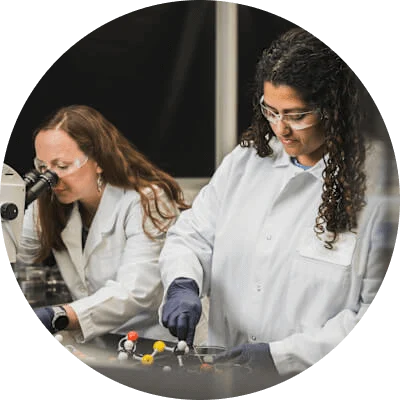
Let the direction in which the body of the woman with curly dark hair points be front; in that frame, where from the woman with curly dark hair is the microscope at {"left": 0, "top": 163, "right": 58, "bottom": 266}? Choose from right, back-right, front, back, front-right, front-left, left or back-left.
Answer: front-right

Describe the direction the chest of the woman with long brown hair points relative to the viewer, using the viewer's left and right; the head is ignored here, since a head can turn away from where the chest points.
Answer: facing the viewer and to the left of the viewer

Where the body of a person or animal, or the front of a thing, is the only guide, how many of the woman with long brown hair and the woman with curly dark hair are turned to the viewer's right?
0

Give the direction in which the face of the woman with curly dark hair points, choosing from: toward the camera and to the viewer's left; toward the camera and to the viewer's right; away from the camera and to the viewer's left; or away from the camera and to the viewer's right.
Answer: toward the camera and to the viewer's left
